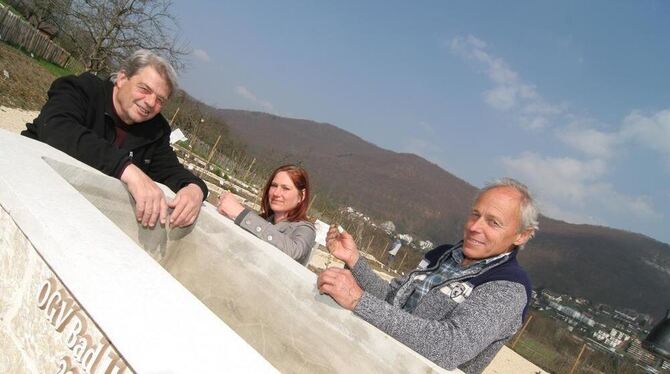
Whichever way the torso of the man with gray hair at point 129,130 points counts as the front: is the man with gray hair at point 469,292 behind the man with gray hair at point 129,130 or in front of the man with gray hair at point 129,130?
in front

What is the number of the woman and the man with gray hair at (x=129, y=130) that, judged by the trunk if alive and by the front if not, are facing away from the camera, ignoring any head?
0

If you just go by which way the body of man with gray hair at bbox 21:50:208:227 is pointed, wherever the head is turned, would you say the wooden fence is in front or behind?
behind

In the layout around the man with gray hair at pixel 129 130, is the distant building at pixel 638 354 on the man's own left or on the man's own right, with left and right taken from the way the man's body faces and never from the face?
on the man's own left

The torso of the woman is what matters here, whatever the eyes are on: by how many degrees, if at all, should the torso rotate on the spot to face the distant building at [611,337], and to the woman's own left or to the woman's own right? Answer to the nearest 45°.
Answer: approximately 180°

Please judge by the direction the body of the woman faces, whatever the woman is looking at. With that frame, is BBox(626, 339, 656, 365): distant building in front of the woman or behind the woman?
behind

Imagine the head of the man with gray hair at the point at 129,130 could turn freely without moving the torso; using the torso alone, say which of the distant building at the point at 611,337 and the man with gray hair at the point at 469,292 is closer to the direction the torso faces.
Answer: the man with gray hair

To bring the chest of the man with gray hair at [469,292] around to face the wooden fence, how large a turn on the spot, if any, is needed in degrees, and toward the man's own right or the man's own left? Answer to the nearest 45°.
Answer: approximately 90° to the man's own right

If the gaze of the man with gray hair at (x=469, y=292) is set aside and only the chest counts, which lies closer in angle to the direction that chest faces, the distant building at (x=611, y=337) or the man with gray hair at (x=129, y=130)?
the man with gray hair

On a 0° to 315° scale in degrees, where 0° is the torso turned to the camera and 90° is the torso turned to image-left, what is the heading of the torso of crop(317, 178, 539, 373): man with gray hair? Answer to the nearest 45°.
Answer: approximately 45°

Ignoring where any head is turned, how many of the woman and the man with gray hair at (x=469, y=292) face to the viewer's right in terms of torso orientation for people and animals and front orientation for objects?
0
